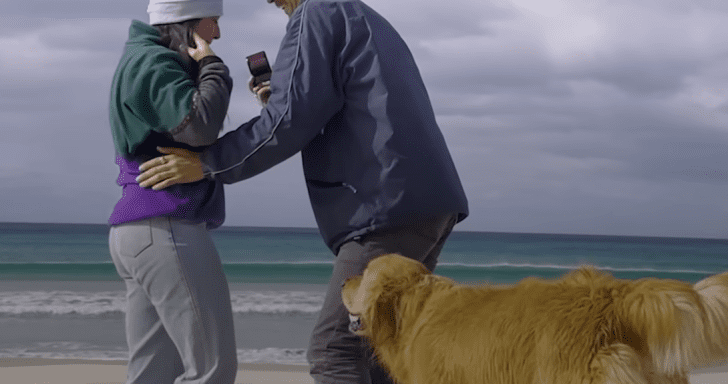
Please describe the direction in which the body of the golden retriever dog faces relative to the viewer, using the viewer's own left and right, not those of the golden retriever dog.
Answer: facing to the left of the viewer

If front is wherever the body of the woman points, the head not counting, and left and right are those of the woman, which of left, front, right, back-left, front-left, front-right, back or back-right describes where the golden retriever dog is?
front-right

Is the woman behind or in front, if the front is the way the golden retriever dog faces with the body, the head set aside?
in front

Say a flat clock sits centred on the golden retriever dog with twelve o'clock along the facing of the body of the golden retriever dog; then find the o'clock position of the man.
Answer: The man is roughly at 1 o'clock from the golden retriever dog.

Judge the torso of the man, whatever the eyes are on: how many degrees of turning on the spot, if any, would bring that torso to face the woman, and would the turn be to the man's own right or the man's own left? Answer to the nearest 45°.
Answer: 0° — they already face them

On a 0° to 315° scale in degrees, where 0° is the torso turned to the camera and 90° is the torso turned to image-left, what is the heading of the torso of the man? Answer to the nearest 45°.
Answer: approximately 90°

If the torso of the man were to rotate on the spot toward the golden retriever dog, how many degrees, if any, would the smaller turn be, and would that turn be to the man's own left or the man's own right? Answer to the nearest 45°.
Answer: approximately 135° to the man's own left

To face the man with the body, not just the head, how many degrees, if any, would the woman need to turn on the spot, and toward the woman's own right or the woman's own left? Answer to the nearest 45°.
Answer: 0° — they already face them

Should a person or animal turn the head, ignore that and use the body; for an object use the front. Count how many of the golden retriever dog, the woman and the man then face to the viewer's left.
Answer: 2
